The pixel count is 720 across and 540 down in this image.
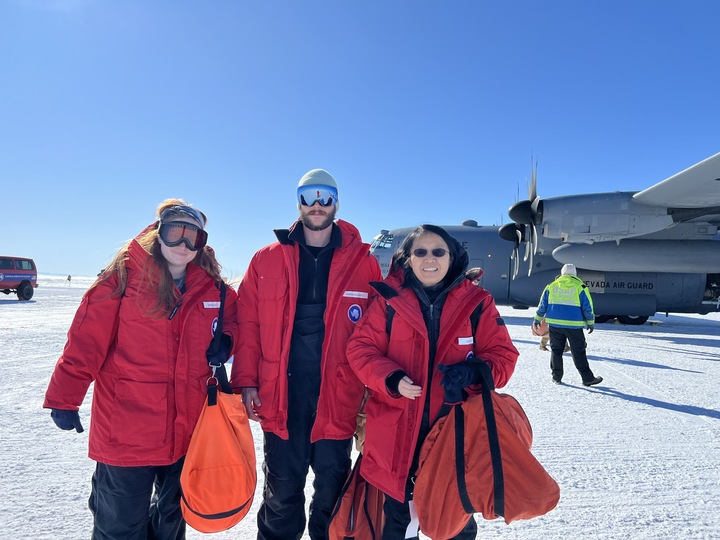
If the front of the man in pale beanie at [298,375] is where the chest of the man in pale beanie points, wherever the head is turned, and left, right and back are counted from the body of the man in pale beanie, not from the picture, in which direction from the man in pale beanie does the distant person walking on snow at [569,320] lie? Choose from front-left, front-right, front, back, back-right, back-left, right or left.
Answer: back-left

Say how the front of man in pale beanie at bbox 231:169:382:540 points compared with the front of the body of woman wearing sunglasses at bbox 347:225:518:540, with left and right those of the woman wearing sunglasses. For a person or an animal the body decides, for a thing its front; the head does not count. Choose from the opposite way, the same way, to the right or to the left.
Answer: the same way

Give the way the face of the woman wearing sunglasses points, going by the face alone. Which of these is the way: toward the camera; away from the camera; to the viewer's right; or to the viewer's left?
toward the camera

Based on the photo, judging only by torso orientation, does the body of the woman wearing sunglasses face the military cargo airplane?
no

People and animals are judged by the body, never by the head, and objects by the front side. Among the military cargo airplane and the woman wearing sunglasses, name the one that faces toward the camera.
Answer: the woman wearing sunglasses

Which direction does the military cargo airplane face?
to the viewer's left

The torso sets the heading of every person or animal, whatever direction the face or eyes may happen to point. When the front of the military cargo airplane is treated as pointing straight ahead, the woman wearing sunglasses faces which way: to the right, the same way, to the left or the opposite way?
to the left

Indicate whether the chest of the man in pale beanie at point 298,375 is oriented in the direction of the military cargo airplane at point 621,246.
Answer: no

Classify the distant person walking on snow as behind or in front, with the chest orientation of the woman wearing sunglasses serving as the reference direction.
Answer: behind

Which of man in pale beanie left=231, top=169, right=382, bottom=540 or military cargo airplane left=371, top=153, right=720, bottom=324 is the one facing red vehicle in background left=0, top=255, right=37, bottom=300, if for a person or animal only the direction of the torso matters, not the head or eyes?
the military cargo airplane

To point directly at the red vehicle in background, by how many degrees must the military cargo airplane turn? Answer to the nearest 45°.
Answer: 0° — it already faces it

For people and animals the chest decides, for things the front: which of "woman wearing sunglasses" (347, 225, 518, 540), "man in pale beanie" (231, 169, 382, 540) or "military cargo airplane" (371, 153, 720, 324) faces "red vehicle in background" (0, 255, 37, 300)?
the military cargo airplane

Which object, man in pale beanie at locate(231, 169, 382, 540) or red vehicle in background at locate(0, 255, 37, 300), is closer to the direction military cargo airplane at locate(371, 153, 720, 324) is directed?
the red vehicle in background

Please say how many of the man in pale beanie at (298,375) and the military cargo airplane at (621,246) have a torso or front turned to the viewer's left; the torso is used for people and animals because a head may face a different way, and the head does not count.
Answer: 1

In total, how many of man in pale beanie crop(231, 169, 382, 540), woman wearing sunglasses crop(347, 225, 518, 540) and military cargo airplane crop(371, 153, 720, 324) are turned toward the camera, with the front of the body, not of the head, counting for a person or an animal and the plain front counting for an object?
2

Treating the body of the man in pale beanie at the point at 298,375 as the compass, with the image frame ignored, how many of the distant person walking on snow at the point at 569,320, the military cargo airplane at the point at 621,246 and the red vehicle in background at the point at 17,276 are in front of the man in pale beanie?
0

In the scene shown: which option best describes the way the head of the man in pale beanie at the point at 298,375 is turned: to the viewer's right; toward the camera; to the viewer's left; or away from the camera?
toward the camera

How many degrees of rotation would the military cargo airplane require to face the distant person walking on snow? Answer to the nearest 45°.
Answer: approximately 90° to its left

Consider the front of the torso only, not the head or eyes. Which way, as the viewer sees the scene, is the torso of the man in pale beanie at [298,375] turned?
toward the camera
